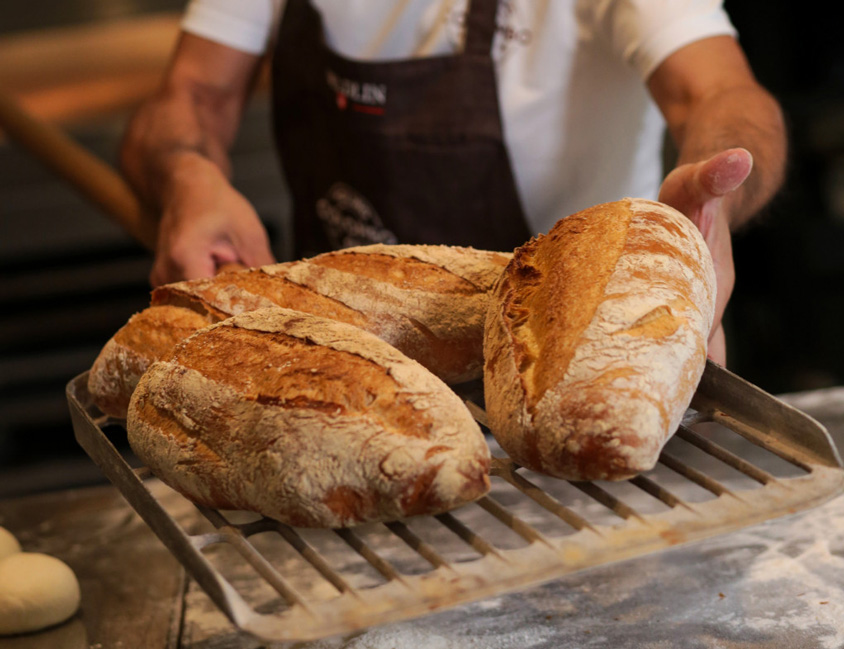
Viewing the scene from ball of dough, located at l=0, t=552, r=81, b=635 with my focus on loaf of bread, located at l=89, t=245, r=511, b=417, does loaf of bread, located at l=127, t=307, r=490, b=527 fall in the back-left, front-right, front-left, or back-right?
front-right

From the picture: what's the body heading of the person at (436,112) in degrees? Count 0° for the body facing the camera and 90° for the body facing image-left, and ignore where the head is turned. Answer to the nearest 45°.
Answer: approximately 45°

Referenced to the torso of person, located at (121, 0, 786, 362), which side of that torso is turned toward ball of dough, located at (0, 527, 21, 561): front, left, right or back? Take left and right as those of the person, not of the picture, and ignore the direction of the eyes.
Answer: front

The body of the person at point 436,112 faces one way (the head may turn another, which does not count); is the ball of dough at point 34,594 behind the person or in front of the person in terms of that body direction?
in front
